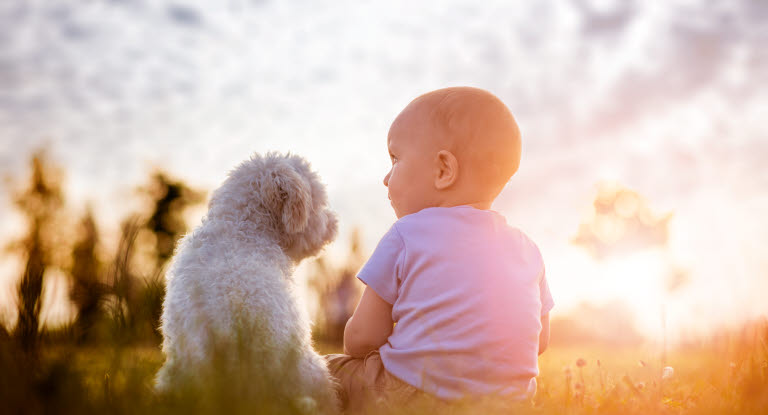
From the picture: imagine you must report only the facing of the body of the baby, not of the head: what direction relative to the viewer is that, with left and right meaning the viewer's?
facing away from the viewer and to the left of the viewer

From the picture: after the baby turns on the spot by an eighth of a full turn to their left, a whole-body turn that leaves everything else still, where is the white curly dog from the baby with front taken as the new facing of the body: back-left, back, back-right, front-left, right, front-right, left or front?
front

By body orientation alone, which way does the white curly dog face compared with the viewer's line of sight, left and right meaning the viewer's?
facing away from the viewer and to the right of the viewer

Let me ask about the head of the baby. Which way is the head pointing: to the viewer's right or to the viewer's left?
to the viewer's left
